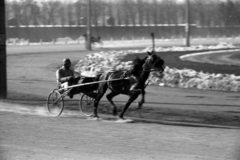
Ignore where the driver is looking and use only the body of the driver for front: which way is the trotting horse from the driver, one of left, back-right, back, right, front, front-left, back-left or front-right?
front

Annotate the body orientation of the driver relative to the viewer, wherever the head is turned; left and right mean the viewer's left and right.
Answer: facing the viewer and to the right of the viewer
